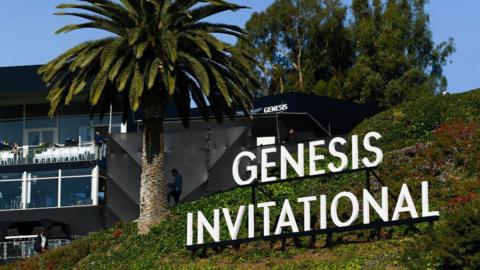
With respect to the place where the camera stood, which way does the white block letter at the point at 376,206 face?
facing the viewer

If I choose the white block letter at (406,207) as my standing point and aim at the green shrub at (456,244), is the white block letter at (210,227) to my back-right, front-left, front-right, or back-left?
back-right

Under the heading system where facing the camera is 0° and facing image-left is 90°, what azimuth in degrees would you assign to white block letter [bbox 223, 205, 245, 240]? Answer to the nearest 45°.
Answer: approximately 0°

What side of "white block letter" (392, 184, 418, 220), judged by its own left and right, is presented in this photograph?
front

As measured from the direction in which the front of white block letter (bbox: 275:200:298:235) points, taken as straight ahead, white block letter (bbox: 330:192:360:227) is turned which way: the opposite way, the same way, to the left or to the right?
the same way

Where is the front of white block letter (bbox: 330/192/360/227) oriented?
toward the camera

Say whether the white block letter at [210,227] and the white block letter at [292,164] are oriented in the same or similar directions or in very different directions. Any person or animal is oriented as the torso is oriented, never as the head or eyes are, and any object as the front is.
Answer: same or similar directions

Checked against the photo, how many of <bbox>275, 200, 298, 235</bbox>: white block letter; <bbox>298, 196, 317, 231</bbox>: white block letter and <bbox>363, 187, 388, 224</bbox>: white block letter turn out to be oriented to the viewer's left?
0

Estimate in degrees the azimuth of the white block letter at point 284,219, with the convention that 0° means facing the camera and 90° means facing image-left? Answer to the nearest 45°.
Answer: approximately 0°

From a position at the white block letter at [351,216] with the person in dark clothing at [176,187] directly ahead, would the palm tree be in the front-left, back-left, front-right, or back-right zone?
front-left

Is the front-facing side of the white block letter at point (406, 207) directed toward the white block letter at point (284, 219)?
no

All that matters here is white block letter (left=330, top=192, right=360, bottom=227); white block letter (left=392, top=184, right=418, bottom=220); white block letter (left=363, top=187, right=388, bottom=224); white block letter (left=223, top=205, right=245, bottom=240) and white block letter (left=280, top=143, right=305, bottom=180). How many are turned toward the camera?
5

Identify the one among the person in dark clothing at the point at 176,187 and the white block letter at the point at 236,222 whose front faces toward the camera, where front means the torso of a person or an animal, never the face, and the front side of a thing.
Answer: the white block letter

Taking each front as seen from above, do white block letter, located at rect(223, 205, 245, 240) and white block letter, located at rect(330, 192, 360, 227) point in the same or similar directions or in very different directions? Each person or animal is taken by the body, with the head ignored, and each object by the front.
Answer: same or similar directions

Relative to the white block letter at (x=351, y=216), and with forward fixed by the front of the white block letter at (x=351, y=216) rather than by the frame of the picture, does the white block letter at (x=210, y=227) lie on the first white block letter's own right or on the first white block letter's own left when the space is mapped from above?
on the first white block letter's own right

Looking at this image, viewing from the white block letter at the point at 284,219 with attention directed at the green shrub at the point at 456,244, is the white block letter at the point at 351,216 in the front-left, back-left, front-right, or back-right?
front-left

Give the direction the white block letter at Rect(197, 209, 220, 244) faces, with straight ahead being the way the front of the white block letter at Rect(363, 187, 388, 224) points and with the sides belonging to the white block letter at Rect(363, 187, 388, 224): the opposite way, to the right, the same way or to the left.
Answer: the same way
